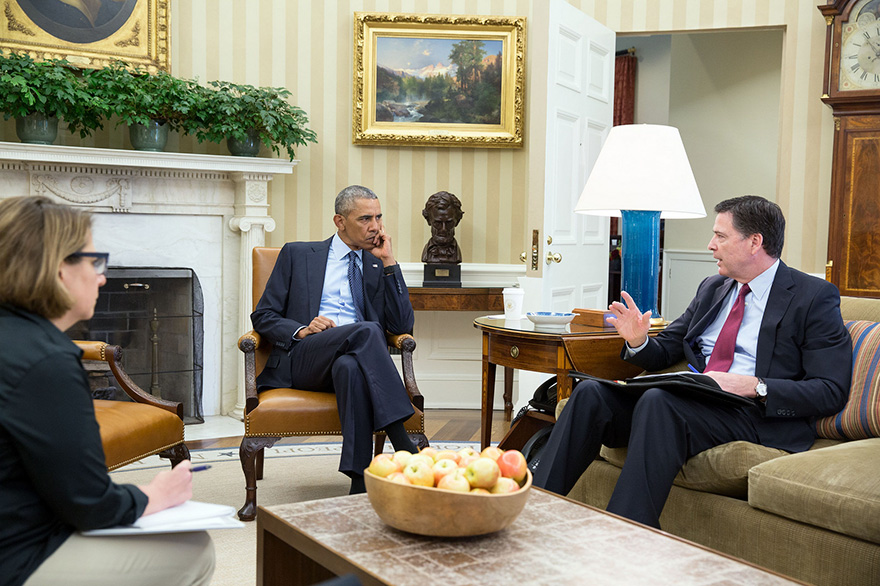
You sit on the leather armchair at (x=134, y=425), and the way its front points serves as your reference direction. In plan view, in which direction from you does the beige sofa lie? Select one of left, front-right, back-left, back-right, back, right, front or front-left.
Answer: front

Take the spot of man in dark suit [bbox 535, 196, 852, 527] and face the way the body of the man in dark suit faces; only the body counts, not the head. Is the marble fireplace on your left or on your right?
on your right

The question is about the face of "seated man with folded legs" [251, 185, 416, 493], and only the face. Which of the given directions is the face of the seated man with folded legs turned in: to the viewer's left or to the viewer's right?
to the viewer's right

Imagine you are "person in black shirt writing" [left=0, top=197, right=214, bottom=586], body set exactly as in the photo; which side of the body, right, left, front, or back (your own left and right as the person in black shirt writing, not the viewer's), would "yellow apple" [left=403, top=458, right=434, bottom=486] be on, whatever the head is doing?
front

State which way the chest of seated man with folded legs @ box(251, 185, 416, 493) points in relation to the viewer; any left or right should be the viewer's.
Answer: facing the viewer and to the right of the viewer

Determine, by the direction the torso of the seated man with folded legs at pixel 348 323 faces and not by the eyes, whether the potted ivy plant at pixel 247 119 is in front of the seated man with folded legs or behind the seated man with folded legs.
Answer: behind

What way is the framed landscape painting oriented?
toward the camera

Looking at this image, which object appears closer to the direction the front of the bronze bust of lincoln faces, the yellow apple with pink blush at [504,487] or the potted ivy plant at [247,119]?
the yellow apple with pink blush

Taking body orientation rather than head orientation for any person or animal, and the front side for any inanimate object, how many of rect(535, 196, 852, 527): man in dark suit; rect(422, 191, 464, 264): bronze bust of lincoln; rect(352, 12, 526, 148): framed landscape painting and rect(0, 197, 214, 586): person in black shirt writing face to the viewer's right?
1

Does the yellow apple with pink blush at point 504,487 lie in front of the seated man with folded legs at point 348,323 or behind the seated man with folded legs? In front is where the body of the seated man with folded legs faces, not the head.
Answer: in front

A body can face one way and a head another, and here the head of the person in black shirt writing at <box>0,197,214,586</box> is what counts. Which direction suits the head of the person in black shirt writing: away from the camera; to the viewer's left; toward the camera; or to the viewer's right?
to the viewer's right

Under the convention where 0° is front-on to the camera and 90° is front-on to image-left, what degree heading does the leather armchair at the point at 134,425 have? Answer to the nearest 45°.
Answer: approximately 315°

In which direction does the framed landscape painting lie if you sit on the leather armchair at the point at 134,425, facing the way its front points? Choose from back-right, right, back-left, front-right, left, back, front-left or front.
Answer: left

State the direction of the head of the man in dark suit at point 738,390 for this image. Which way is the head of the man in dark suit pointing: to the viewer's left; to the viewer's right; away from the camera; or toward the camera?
to the viewer's left

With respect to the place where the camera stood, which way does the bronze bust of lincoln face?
facing the viewer

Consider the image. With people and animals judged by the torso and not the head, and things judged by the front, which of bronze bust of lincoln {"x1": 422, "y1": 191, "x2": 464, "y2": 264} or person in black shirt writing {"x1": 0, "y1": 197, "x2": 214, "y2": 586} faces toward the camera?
the bronze bust of lincoln

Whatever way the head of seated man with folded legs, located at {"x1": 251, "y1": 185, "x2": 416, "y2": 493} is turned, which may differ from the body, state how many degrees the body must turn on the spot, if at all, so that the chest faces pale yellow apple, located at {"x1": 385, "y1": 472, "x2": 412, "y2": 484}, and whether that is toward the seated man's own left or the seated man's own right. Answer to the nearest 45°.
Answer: approximately 45° to the seated man's own right

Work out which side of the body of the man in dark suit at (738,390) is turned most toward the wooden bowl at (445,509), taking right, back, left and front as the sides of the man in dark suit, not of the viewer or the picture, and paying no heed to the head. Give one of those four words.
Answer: front
